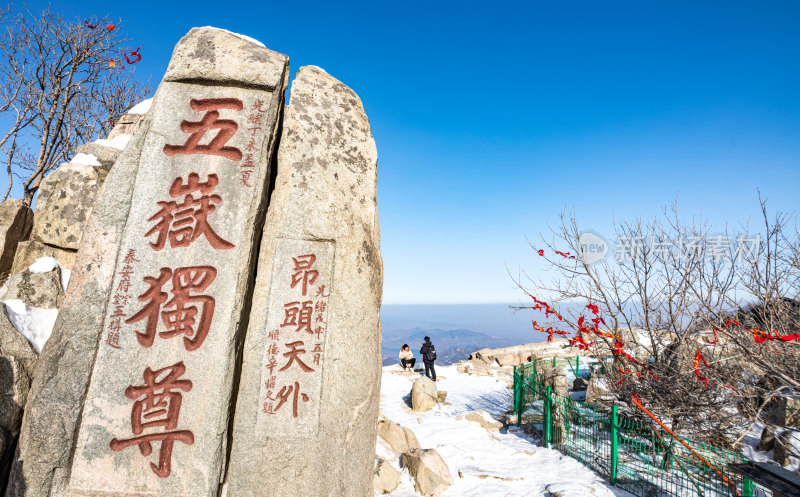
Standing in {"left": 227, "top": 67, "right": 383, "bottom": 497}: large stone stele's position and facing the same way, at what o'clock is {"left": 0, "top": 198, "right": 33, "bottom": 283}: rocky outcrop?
The rocky outcrop is roughly at 4 o'clock from the large stone stele.

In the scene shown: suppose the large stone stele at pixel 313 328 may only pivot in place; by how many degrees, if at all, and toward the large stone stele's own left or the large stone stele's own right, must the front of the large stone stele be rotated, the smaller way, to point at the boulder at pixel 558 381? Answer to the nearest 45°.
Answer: approximately 135° to the large stone stele's own left

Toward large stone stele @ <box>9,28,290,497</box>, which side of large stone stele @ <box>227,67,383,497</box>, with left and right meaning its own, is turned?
right

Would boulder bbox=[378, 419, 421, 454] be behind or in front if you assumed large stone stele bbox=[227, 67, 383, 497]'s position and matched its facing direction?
behind

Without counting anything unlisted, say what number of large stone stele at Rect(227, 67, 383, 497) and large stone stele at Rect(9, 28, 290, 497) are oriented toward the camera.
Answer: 2

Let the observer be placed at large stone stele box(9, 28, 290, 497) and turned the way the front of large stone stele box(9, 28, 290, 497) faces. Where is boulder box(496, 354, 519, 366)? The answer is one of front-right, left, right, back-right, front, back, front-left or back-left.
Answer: back-left

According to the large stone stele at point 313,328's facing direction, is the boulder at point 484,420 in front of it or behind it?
behind

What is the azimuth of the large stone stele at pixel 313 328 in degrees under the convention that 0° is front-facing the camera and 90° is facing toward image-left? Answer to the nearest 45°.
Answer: approximately 0°

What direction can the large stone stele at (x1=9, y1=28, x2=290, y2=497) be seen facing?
toward the camera
